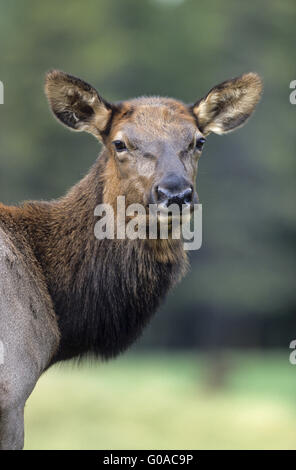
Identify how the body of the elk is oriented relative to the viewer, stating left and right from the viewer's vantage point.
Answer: facing to the right of the viewer
